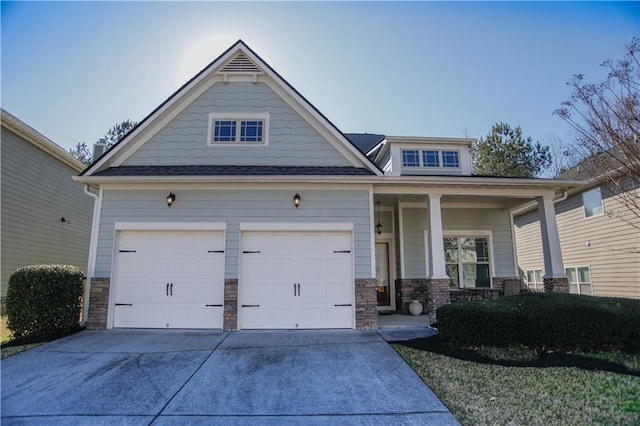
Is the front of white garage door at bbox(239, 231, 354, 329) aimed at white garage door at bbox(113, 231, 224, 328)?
no

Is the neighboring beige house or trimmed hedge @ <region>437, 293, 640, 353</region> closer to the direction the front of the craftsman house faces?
the trimmed hedge

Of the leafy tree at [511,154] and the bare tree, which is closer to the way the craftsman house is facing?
the bare tree

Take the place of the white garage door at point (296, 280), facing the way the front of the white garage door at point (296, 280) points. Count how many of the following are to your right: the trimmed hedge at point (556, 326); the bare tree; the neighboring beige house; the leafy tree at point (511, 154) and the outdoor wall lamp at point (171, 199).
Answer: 1

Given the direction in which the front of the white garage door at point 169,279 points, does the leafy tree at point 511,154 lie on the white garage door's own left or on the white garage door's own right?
on the white garage door's own left

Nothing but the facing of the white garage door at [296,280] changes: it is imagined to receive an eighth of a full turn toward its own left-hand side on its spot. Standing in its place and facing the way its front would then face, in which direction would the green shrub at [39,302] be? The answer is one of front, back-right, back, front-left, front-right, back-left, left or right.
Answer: back-right

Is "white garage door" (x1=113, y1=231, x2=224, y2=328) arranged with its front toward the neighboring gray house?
no

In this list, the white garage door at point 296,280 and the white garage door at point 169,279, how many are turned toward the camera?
2

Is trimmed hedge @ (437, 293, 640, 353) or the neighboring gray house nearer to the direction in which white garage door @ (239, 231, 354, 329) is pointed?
the trimmed hedge

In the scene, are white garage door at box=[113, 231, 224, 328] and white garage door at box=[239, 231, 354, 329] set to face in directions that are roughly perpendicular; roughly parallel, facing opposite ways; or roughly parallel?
roughly parallel

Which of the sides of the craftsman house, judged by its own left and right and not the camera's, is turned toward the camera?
front

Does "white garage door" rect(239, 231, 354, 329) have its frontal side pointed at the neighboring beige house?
no

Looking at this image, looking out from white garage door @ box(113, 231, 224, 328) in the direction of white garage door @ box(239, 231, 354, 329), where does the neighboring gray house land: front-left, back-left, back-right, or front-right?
back-left

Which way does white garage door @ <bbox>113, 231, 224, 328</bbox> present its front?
toward the camera

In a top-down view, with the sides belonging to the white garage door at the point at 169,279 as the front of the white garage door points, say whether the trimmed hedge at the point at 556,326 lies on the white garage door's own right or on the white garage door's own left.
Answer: on the white garage door's own left
